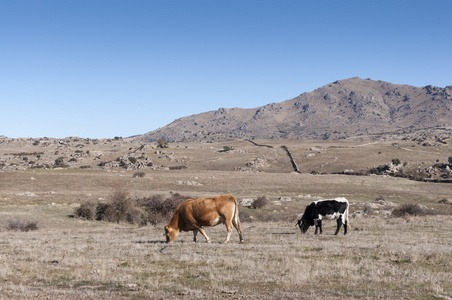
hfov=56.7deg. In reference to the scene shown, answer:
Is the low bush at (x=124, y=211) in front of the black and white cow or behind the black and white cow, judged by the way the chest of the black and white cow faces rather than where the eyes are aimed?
in front

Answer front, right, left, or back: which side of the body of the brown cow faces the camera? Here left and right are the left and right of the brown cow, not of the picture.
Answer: left

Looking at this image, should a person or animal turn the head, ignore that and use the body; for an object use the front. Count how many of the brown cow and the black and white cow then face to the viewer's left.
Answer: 2

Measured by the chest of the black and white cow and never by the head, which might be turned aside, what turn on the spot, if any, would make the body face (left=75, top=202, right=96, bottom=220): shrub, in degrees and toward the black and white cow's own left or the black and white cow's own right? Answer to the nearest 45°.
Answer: approximately 45° to the black and white cow's own right

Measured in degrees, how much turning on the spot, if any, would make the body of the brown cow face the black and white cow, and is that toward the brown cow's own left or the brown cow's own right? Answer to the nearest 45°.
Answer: approximately 135° to the brown cow's own right

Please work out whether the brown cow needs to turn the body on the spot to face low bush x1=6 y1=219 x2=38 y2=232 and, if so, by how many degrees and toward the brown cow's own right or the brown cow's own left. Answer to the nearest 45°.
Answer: approximately 45° to the brown cow's own right

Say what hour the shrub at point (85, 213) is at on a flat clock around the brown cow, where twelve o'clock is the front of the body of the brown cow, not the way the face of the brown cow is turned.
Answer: The shrub is roughly at 2 o'clock from the brown cow.

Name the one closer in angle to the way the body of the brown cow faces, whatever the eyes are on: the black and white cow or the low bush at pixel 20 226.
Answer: the low bush

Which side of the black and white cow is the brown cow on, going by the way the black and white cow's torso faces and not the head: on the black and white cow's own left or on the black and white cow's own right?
on the black and white cow's own left

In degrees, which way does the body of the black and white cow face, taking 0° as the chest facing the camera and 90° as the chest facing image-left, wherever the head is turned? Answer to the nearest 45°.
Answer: approximately 90°

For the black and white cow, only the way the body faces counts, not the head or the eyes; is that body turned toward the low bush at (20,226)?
yes

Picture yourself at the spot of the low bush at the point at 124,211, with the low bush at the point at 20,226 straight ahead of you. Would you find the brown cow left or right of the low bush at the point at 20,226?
left
